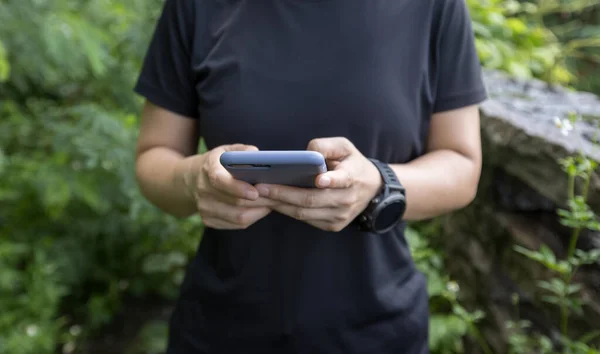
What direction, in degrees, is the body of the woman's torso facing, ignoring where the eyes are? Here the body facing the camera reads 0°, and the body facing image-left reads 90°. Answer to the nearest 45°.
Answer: approximately 0°
